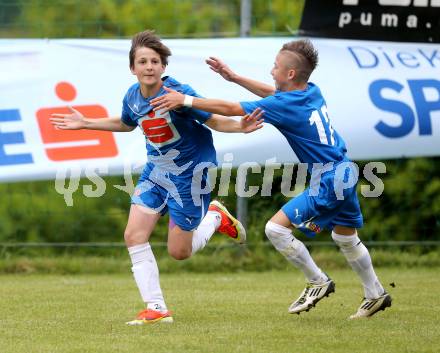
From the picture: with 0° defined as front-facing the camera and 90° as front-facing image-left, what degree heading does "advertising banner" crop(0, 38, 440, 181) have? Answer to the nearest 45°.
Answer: approximately 0°

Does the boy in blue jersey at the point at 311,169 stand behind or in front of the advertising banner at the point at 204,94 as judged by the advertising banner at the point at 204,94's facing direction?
in front

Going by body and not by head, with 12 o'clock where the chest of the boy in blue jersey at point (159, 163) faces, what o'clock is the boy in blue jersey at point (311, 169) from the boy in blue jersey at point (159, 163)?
the boy in blue jersey at point (311, 169) is roughly at 8 o'clock from the boy in blue jersey at point (159, 163).

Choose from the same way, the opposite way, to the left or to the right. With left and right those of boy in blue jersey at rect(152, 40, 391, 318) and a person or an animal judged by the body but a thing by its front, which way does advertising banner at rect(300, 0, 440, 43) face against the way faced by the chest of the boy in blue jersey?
to the left

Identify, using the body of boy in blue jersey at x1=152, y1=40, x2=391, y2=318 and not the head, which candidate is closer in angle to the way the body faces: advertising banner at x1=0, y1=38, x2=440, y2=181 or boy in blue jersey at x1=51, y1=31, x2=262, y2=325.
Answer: the boy in blue jersey

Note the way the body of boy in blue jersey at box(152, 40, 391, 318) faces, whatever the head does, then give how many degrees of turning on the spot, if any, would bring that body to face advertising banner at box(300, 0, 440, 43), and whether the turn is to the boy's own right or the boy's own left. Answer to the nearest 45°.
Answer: approximately 90° to the boy's own right

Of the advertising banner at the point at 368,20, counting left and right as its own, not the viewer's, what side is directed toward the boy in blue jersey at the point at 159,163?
front

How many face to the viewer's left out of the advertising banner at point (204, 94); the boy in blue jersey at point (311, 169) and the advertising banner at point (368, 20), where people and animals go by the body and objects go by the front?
1

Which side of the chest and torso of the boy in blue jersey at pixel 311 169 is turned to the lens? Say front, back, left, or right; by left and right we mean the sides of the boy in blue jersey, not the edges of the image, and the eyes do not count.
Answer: left

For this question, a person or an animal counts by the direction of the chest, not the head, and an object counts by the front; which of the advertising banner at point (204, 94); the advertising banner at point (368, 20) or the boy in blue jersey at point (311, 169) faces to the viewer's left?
the boy in blue jersey

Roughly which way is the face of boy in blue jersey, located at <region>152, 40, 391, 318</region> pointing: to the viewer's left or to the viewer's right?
to the viewer's left
